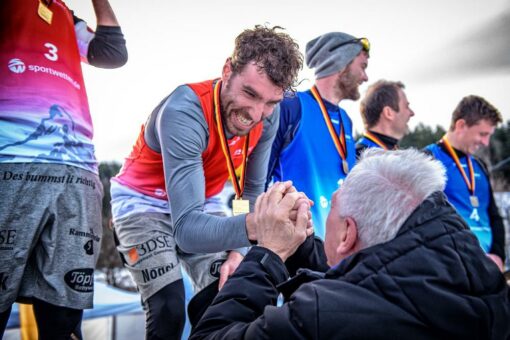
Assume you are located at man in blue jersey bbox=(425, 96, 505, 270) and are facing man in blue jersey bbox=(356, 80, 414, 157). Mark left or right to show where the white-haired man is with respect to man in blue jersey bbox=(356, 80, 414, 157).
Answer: left

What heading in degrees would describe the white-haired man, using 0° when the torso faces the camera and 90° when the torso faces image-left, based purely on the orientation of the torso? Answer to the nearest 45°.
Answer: approximately 135°

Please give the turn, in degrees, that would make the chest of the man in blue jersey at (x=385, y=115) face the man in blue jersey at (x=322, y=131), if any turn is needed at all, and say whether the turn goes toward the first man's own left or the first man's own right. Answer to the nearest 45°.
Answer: approximately 90° to the first man's own right

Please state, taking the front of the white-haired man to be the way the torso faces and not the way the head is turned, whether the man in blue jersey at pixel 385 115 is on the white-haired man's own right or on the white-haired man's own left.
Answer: on the white-haired man's own right

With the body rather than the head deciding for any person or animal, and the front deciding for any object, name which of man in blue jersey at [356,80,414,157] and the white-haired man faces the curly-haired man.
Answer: the white-haired man
